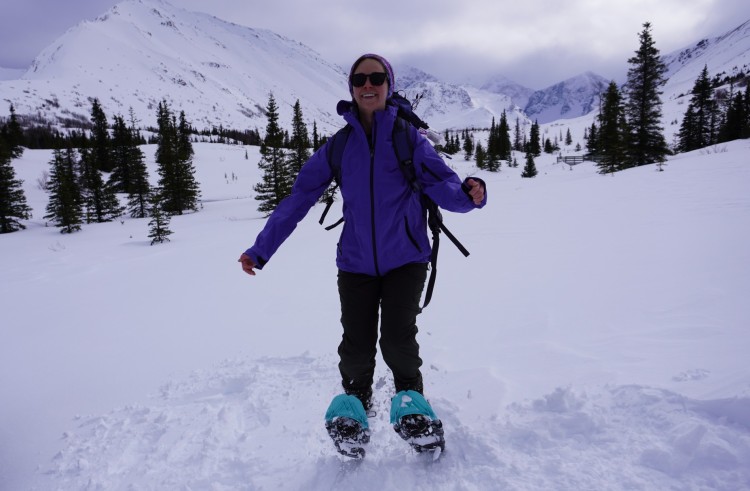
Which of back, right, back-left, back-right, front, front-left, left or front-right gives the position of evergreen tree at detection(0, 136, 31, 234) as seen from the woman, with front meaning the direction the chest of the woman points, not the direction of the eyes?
back-right

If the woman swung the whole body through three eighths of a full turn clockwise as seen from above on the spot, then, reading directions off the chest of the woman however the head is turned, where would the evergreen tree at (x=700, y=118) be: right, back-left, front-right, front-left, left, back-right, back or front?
right

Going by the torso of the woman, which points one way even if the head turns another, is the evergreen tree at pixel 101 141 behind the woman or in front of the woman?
behind

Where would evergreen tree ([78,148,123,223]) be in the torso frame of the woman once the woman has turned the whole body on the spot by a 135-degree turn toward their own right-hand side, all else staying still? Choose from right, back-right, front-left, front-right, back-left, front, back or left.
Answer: front

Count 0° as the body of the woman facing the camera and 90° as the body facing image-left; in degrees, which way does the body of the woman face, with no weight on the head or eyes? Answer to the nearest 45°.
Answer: approximately 0°

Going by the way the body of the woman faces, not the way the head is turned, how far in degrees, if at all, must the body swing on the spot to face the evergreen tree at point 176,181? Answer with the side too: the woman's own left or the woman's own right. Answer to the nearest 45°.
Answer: approximately 135° to the woman's own right

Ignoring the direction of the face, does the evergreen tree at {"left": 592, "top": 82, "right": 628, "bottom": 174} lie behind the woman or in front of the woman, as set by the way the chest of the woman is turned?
behind

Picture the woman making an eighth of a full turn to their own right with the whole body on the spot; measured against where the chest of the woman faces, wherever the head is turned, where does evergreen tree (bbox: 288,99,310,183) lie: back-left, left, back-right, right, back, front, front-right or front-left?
back-right

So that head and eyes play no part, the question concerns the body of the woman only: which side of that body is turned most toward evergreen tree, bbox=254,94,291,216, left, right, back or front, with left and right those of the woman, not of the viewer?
back

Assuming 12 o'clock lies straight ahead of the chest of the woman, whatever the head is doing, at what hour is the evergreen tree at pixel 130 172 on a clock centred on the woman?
The evergreen tree is roughly at 5 o'clock from the woman.

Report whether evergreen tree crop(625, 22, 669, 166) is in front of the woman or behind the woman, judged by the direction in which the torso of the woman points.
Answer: behind
